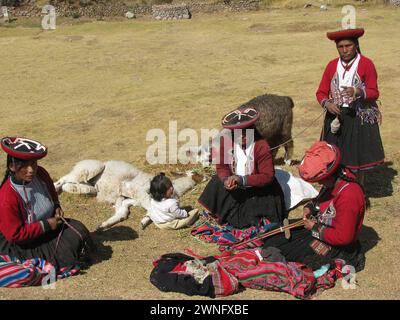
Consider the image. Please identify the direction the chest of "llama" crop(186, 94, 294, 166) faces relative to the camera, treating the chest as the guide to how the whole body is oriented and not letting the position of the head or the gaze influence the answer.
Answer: to the viewer's left

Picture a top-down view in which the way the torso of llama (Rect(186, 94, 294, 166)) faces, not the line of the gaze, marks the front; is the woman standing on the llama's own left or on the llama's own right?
on the llama's own left

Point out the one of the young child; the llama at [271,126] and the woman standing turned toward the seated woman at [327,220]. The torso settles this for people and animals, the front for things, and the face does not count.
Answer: the woman standing

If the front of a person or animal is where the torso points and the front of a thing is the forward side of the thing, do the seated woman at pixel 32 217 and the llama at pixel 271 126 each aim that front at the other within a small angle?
no

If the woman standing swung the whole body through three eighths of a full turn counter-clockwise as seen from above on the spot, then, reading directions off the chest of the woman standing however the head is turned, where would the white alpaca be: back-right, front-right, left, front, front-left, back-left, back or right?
back-left

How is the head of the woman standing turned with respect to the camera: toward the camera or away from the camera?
toward the camera

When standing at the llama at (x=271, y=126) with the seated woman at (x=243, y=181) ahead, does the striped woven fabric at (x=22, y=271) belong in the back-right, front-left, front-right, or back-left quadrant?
front-right

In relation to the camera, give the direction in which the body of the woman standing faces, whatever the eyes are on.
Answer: toward the camera

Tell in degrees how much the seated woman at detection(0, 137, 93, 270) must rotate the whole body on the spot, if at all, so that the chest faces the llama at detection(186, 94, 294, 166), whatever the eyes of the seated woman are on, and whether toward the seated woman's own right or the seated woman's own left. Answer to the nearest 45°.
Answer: approximately 90° to the seated woman's own left

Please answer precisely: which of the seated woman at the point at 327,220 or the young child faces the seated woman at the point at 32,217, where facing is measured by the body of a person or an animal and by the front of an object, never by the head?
the seated woman at the point at 327,220

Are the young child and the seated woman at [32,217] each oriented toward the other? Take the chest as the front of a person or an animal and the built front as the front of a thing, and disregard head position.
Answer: no

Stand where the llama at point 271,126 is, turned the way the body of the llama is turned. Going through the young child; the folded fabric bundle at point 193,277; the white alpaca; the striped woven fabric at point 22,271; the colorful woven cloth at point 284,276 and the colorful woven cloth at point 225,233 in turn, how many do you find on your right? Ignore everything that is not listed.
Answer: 0

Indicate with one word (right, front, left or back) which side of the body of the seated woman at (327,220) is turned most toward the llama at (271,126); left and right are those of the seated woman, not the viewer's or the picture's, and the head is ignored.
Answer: right

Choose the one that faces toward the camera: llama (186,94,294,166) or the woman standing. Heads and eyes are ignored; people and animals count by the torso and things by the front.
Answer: the woman standing

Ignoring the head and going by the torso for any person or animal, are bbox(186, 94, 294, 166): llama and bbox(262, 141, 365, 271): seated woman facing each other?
no

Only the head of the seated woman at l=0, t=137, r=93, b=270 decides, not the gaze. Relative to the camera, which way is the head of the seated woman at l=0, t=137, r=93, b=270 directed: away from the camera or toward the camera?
toward the camera

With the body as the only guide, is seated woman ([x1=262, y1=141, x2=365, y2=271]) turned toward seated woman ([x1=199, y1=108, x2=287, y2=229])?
no
